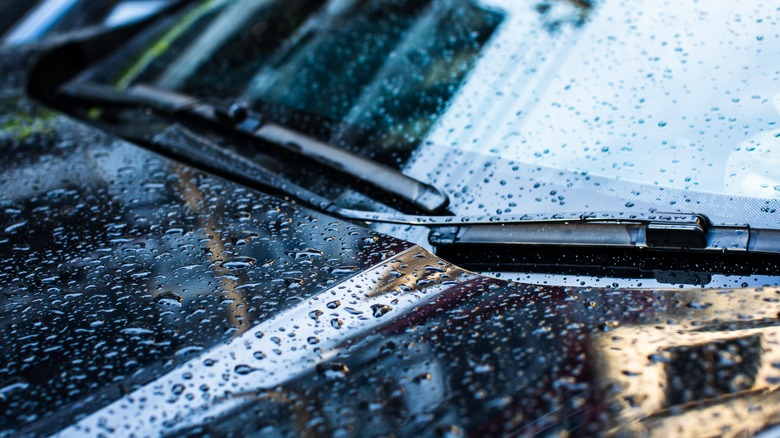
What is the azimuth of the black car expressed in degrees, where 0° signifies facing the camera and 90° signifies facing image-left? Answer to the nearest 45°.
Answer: approximately 45°
